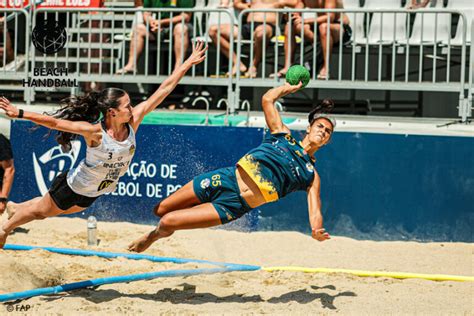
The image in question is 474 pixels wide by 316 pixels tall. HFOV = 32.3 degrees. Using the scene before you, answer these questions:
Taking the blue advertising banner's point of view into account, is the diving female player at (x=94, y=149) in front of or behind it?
in front

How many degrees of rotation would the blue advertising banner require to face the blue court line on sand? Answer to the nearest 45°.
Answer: approximately 45° to its right

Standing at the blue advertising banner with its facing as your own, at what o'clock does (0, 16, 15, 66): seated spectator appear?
The seated spectator is roughly at 4 o'clock from the blue advertising banner.

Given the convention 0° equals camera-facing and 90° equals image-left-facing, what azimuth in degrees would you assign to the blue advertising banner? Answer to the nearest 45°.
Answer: approximately 0°

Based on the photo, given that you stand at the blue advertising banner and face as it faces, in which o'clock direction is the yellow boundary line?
The yellow boundary line is roughly at 12 o'clock from the blue advertising banner.

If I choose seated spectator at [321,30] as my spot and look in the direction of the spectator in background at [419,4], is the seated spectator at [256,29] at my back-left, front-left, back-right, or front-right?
back-left

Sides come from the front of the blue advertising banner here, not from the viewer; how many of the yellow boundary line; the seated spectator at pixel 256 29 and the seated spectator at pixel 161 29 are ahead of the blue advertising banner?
1

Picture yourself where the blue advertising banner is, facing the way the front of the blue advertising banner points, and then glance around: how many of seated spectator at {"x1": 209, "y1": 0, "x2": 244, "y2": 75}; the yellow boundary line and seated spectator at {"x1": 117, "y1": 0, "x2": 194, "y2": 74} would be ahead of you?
1

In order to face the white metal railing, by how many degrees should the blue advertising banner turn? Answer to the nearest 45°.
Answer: approximately 135° to its right
